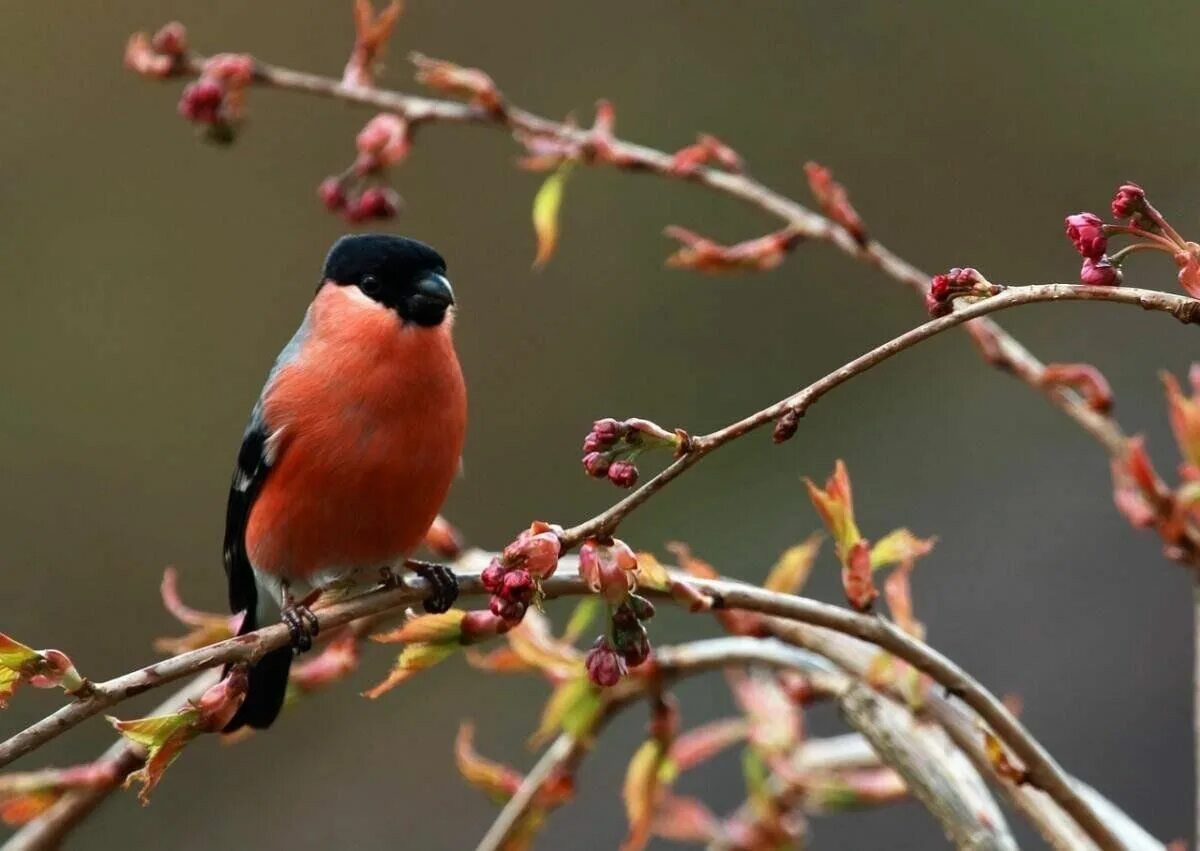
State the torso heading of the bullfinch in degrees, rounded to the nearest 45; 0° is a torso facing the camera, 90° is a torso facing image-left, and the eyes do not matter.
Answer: approximately 315°
